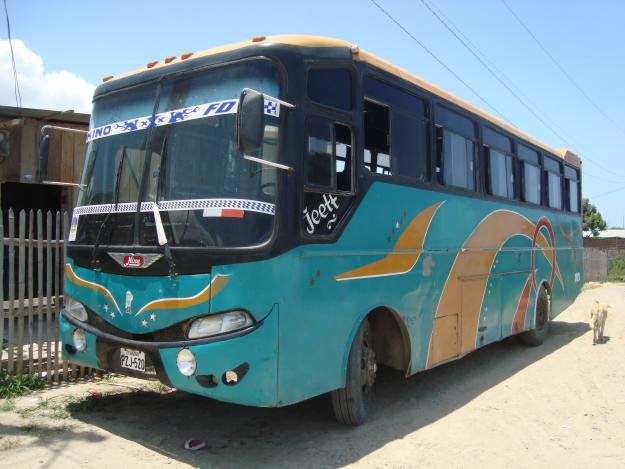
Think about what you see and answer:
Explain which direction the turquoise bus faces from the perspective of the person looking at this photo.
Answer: facing the viewer and to the left of the viewer

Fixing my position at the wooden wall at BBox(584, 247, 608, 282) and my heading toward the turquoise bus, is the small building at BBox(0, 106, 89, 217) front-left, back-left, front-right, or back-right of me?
front-right

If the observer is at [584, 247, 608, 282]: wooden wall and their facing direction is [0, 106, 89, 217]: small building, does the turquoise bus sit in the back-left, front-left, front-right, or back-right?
front-left

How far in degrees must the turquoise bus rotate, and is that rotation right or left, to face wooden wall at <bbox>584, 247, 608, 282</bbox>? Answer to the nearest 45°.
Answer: approximately 180°

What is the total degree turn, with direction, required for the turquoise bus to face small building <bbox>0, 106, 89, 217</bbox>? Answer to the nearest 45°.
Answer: approximately 90° to its right
